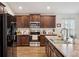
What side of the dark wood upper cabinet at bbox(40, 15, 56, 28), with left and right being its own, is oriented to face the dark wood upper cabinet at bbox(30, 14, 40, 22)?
right

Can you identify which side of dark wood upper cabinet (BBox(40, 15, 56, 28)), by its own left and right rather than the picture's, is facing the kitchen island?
front

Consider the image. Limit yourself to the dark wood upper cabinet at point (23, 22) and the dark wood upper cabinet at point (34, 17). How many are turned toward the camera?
2

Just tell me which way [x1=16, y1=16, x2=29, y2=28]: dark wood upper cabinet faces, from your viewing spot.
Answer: facing the viewer

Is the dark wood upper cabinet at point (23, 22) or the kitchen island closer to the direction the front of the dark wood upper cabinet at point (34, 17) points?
the kitchen island

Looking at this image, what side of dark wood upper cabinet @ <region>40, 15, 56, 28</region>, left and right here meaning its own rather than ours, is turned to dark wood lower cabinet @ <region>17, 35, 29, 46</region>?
right

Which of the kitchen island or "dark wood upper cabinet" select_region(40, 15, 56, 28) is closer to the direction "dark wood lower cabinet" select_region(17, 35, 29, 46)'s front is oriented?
the kitchen island

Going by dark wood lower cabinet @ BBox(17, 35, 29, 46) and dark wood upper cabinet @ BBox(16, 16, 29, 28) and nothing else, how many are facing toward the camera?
2

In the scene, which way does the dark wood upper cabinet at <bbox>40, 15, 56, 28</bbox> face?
toward the camera

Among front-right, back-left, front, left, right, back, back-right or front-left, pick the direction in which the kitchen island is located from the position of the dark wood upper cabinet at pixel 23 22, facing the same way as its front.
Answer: front
